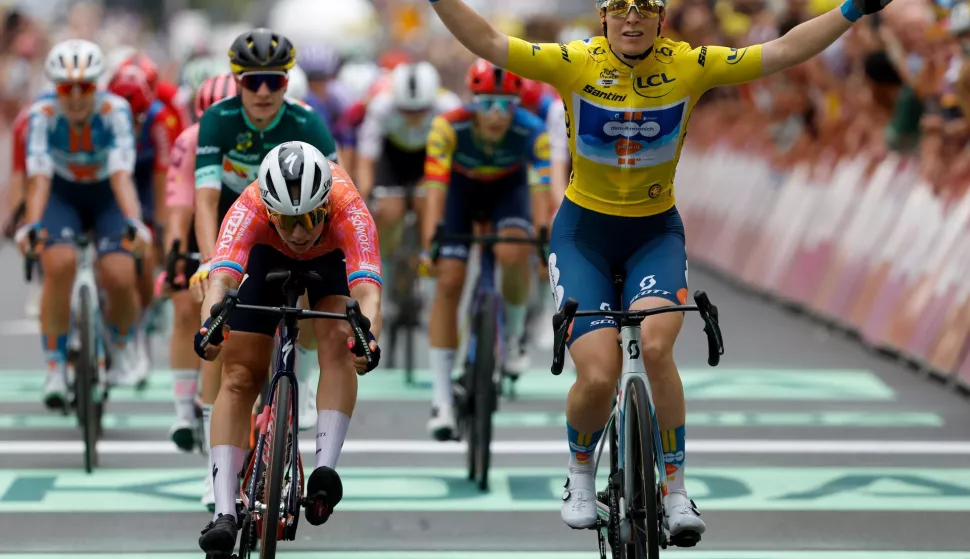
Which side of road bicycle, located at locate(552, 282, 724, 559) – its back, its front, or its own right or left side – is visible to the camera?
front

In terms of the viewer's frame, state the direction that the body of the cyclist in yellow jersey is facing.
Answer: toward the camera

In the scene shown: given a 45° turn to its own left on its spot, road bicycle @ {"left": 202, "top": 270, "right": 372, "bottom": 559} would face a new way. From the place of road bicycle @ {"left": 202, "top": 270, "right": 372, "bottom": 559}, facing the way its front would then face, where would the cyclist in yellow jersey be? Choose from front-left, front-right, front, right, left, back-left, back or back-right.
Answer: front-left

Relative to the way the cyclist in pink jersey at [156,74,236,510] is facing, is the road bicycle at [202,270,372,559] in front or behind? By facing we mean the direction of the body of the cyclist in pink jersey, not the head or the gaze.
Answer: in front

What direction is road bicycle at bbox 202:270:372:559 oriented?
toward the camera

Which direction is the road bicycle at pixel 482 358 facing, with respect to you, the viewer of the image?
facing the viewer

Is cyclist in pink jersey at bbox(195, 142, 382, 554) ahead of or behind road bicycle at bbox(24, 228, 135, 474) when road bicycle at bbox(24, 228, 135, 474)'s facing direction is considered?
ahead

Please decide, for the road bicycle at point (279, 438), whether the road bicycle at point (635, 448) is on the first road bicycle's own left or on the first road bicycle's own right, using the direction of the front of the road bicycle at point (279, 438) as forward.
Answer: on the first road bicycle's own left

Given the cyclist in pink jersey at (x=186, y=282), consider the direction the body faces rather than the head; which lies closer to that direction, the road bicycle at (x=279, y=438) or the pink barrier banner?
the road bicycle

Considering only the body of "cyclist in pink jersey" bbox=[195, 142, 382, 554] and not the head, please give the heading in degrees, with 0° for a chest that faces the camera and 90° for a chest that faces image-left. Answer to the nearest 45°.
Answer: approximately 0°
